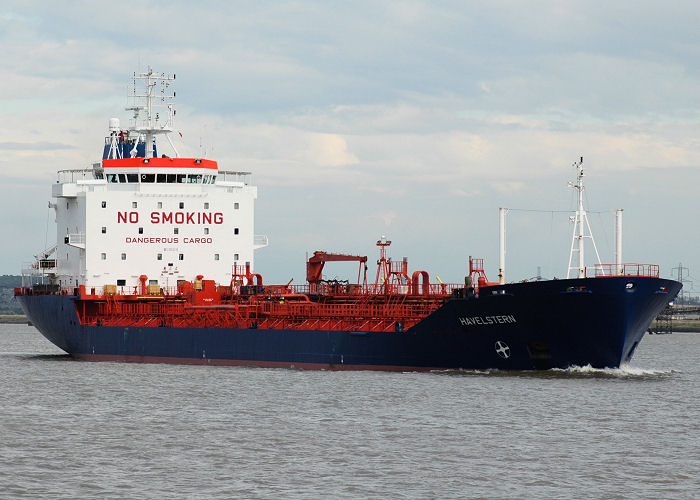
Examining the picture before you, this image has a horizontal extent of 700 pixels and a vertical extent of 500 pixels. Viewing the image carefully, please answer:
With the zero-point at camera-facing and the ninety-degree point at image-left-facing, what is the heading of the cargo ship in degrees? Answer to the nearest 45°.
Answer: approximately 315°
